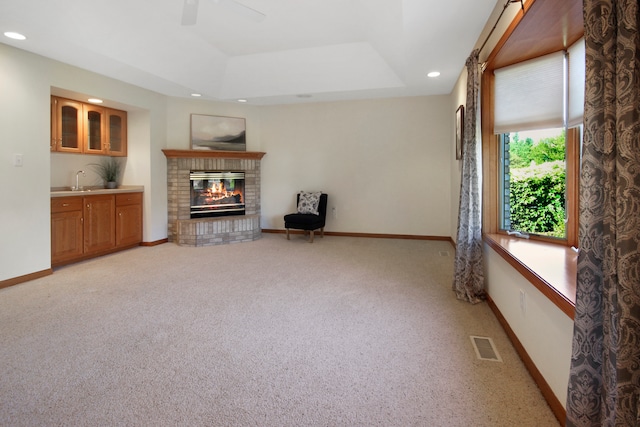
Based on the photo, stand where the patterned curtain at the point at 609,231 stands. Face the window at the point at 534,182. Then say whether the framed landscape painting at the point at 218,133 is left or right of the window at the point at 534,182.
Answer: left

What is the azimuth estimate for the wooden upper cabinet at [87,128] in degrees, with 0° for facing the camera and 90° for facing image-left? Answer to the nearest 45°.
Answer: approximately 315°

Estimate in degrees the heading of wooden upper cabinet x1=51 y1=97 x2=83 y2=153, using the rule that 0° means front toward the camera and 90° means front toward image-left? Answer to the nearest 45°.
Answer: approximately 315°

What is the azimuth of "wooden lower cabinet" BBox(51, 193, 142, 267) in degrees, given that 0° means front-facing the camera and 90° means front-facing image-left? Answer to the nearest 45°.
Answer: approximately 315°
